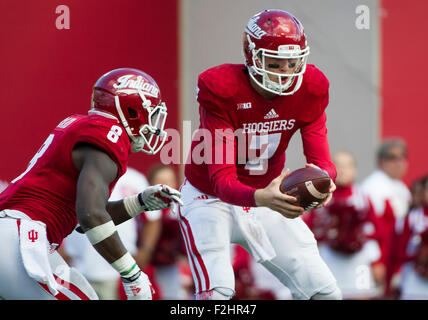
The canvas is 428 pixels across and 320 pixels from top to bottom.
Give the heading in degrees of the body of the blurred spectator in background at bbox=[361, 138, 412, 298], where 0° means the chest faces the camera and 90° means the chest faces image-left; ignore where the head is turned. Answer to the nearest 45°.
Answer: approximately 315°

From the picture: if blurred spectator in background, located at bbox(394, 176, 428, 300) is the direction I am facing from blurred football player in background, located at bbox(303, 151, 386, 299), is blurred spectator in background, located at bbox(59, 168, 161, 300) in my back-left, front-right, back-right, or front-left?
back-right

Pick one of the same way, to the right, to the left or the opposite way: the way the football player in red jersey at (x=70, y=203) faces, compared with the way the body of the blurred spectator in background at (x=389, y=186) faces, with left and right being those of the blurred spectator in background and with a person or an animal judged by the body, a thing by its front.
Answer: to the left

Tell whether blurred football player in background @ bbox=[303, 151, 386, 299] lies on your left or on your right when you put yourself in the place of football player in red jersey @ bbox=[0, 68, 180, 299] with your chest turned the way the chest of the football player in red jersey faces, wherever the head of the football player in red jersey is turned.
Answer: on your left

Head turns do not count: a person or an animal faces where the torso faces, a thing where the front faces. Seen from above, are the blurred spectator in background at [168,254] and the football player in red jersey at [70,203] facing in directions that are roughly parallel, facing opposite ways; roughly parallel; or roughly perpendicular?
roughly perpendicular

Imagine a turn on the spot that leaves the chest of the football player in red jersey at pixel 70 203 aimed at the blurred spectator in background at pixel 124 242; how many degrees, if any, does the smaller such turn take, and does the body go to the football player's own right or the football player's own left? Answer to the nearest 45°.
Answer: approximately 90° to the football player's own left

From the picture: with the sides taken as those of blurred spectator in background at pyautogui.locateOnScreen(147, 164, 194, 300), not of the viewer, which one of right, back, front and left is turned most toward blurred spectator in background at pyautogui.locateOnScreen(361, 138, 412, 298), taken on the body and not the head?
left

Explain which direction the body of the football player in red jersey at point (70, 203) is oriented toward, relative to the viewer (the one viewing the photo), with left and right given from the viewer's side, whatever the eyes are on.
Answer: facing to the right of the viewer

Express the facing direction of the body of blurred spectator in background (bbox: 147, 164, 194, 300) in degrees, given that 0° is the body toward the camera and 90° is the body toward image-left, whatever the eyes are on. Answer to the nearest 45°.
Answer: approximately 0°

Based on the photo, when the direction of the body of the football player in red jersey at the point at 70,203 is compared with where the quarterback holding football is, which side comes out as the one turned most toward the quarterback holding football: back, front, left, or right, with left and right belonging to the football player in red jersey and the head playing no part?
front

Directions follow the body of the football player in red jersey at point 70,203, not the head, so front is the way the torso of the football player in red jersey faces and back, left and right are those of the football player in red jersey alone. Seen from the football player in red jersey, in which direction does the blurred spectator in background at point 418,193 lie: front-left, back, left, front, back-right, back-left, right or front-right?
front-left
